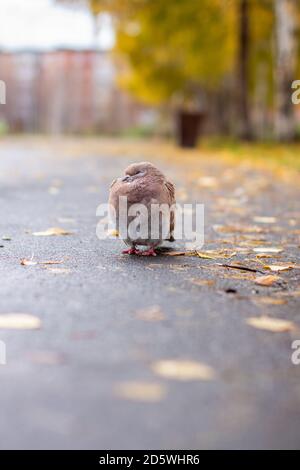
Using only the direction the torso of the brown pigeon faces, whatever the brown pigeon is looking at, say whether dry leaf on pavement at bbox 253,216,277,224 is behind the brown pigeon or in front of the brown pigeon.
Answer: behind

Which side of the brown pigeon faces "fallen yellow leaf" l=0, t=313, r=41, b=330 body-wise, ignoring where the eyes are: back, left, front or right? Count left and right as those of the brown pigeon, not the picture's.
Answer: front

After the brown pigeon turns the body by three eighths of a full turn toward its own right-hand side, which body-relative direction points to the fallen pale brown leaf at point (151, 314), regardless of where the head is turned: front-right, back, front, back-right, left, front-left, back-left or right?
back-left

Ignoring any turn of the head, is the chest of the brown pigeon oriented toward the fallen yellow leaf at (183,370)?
yes

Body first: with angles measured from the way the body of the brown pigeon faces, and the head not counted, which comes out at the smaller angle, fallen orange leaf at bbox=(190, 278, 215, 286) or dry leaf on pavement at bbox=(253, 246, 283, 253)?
the fallen orange leaf

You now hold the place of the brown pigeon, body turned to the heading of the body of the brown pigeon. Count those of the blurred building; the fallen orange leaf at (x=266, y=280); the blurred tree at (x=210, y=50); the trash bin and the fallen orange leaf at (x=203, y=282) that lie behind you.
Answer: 3

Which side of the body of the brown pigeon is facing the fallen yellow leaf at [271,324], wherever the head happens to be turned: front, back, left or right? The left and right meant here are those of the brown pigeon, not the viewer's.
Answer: front

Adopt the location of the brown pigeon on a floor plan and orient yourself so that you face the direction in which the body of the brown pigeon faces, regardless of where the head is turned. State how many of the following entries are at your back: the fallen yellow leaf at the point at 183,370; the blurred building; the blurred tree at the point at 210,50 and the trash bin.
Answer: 3

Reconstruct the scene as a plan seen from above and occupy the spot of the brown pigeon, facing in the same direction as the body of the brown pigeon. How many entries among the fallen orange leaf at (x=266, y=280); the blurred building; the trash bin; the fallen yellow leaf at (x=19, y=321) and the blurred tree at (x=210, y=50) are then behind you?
3

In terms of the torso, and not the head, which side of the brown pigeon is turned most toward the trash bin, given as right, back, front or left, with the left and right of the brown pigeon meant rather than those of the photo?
back

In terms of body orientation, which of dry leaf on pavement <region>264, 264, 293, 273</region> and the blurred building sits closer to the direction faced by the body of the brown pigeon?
the dry leaf on pavement

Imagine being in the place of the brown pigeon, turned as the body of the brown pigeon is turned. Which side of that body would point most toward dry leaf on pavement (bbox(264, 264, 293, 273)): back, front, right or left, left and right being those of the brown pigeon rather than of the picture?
left

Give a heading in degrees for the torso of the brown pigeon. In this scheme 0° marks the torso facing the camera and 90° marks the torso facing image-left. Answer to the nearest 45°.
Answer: approximately 0°

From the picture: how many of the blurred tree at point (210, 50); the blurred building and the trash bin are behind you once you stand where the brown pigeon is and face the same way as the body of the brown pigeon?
3

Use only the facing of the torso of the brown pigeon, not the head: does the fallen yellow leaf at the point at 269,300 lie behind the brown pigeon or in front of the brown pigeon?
in front
